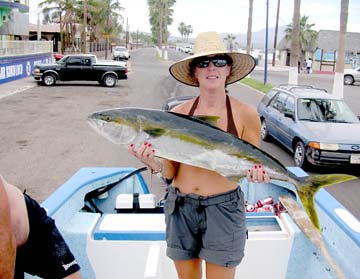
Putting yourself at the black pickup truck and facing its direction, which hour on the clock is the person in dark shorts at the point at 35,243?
The person in dark shorts is roughly at 9 o'clock from the black pickup truck.

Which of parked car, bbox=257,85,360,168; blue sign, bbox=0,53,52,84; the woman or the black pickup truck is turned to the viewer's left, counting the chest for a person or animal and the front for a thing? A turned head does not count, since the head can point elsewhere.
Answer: the black pickup truck

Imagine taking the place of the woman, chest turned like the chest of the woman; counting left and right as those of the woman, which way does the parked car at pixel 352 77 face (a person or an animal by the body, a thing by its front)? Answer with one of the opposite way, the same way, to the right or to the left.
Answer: to the right

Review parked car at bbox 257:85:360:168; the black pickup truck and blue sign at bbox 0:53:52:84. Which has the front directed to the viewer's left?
the black pickup truck

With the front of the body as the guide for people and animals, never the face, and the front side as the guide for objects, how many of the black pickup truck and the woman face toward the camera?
1

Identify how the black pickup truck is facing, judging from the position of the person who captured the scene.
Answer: facing to the left of the viewer

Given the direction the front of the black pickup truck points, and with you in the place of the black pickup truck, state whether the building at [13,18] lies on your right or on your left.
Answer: on your right

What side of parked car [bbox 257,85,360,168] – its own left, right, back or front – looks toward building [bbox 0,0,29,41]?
back

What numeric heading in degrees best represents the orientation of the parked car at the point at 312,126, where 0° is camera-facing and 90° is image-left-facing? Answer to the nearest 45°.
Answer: approximately 315°

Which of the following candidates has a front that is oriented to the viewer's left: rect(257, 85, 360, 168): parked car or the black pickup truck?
the black pickup truck

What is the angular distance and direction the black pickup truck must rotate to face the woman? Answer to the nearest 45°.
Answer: approximately 90° to its left

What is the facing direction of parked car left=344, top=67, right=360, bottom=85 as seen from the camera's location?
facing to the left of the viewer

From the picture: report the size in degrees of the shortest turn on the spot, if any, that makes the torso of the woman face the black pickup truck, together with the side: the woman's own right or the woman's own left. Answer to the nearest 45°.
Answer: approximately 180°
